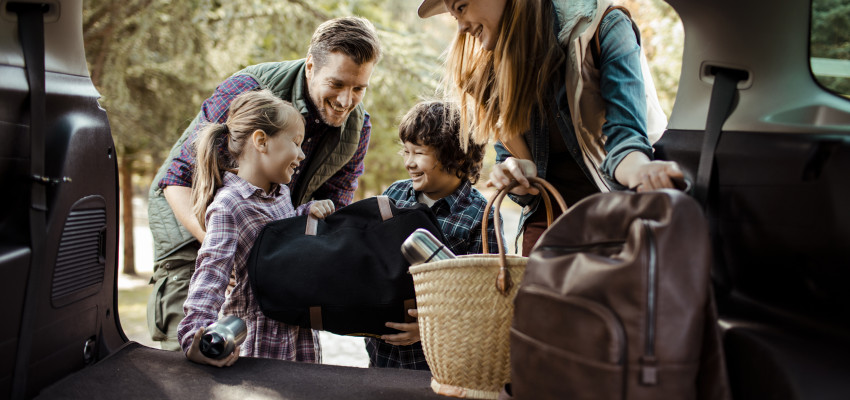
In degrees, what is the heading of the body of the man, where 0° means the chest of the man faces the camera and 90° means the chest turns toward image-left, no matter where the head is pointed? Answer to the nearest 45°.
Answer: approximately 315°

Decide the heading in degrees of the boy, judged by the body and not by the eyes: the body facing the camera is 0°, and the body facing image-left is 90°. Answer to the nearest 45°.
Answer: approximately 45°

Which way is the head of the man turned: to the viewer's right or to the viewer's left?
to the viewer's right

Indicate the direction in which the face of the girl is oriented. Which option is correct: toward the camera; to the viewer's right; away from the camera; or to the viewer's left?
to the viewer's right

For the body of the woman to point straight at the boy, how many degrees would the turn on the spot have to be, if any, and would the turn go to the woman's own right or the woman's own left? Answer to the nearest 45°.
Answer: approximately 90° to the woman's own right

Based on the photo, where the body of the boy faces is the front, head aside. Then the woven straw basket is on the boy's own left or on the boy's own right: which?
on the boy's own left

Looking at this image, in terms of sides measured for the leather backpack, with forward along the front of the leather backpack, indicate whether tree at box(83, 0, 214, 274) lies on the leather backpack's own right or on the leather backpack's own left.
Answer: on the leather backpack's own right

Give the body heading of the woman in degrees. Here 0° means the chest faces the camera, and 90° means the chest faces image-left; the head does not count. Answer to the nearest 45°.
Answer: approximately 45°

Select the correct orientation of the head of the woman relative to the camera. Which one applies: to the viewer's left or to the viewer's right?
to the viewer's left

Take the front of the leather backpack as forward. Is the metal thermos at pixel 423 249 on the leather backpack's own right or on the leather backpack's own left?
on the leather backpack's own right
